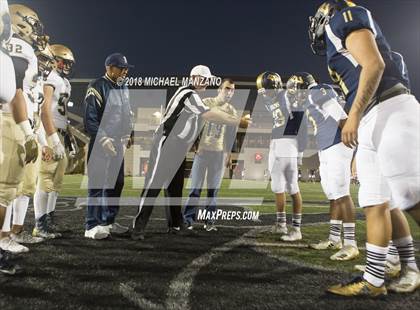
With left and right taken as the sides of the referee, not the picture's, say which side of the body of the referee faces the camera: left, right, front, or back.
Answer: right

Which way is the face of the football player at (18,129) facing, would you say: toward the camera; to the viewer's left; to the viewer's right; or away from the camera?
to the viewer's right

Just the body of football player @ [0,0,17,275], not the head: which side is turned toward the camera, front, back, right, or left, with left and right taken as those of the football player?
right

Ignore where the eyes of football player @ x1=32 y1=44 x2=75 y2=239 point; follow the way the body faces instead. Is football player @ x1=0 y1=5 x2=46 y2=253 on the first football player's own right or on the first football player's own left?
on the first football player's own right

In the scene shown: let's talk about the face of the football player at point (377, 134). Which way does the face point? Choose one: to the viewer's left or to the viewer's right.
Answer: to the viewer's left

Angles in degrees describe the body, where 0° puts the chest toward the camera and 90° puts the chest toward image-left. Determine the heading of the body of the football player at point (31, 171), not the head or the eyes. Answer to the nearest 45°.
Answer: approximately 270°

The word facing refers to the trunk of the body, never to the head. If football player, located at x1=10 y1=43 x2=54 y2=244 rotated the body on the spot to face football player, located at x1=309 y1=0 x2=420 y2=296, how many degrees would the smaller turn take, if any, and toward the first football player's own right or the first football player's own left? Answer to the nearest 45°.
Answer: approximately 45° to the first football player's own right

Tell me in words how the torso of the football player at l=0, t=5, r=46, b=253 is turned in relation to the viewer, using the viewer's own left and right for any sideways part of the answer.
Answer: facing to the right of the viewer

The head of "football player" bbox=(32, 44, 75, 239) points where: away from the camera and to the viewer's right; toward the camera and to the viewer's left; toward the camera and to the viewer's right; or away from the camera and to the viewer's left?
toward the camera and to the viewer's right

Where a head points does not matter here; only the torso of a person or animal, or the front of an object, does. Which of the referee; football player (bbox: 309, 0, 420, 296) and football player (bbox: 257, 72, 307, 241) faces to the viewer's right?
the referee

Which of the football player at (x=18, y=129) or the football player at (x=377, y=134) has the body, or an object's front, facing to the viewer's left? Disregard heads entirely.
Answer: the football player at (x=377, y=134)

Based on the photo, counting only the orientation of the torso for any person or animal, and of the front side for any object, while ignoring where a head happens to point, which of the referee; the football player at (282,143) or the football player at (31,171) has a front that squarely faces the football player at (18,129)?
the football player at (282,143)
